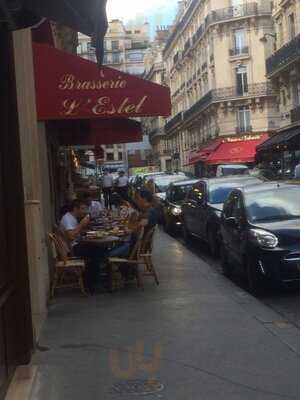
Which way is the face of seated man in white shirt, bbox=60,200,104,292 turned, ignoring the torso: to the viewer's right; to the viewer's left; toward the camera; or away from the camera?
to the viewer's right

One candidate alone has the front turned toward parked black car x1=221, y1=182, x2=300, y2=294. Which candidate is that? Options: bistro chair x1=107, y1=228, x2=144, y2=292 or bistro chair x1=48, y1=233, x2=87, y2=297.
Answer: bistro chair x1=48, y1=233, x2=87, y2=297

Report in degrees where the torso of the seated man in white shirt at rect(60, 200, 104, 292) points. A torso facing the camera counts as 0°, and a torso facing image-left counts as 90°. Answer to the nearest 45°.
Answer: approximately 270°

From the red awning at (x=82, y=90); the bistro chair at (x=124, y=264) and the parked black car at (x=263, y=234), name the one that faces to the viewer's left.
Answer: the bistro chair

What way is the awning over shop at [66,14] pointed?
to the viewer's right

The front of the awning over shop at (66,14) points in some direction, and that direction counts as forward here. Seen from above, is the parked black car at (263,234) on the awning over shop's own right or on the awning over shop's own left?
on the awning over shop's own left

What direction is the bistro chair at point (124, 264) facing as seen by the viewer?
to the viewer's left

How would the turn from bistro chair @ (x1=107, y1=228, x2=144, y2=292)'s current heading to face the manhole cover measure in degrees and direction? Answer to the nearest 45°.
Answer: approximately 90° to its left

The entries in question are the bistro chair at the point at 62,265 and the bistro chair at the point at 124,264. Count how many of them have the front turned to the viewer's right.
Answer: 1

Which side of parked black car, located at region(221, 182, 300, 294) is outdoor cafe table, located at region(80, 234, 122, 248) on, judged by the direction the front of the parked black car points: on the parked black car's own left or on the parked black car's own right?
on the parked black car's own right

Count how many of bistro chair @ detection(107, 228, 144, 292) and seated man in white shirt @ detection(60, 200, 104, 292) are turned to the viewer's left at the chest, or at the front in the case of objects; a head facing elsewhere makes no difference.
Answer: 1

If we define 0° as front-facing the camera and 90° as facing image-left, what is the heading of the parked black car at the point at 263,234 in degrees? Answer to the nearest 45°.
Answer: approximately 315°

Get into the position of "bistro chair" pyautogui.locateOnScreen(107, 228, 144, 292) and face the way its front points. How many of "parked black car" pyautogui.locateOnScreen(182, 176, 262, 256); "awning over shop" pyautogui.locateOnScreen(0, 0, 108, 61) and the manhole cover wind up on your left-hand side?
2

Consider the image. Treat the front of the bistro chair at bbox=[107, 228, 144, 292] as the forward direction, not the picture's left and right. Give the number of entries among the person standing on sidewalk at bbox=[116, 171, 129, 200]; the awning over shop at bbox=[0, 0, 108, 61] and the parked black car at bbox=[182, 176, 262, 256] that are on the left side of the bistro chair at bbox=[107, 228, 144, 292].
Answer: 1

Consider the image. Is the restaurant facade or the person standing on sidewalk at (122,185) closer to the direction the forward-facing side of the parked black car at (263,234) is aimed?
the restaurant facade
